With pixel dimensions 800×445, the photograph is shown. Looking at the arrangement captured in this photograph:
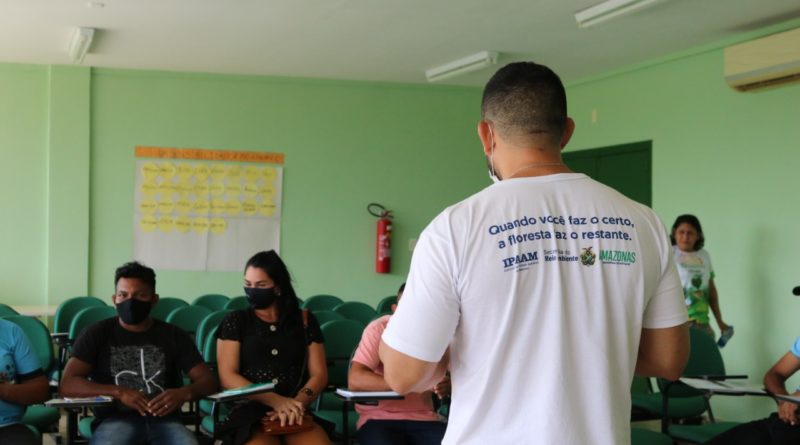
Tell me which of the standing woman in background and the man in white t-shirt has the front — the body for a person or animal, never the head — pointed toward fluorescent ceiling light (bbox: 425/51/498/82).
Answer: the man in white t-shirt

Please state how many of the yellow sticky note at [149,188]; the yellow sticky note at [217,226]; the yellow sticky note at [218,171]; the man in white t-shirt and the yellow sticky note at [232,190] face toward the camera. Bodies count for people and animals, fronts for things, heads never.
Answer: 4

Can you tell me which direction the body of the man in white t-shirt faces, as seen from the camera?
away from the camera

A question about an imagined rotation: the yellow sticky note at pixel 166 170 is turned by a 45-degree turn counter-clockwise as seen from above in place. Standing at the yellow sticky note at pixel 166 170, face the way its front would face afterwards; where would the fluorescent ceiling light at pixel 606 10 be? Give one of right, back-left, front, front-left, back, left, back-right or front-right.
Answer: front

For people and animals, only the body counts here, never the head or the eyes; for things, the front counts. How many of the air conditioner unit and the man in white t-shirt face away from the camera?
1

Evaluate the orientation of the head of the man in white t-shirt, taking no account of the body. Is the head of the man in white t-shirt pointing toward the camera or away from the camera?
away from the camera

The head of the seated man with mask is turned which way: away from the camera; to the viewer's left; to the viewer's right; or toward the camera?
toward the camera

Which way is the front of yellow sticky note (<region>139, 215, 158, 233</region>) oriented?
toward the camera

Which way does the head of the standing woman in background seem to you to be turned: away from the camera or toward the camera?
toward the camera

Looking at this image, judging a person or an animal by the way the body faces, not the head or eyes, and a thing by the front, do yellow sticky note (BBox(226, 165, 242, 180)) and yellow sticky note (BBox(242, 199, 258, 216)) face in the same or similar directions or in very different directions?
same or similar directions

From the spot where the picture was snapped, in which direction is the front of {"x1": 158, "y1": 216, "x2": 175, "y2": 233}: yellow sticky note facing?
facing the viewer

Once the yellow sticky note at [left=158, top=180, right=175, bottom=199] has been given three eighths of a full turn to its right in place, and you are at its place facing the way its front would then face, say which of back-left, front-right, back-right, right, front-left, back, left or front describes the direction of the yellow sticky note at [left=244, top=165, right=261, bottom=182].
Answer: back-right

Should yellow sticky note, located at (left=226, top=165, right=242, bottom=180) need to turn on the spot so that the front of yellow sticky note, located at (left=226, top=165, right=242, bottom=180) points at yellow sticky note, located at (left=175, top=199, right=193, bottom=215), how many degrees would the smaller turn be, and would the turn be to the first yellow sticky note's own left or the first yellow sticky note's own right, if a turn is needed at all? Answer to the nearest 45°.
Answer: approximately 90° to the first yellow sticky note's own right

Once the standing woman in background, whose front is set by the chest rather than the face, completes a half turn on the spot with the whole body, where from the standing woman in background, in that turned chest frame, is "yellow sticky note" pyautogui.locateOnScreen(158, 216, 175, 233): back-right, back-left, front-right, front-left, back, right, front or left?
left

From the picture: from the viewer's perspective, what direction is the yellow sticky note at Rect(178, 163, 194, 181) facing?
toward the camera

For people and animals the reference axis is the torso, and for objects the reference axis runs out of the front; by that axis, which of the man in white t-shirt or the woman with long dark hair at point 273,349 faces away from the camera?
the man in white t-shirt
